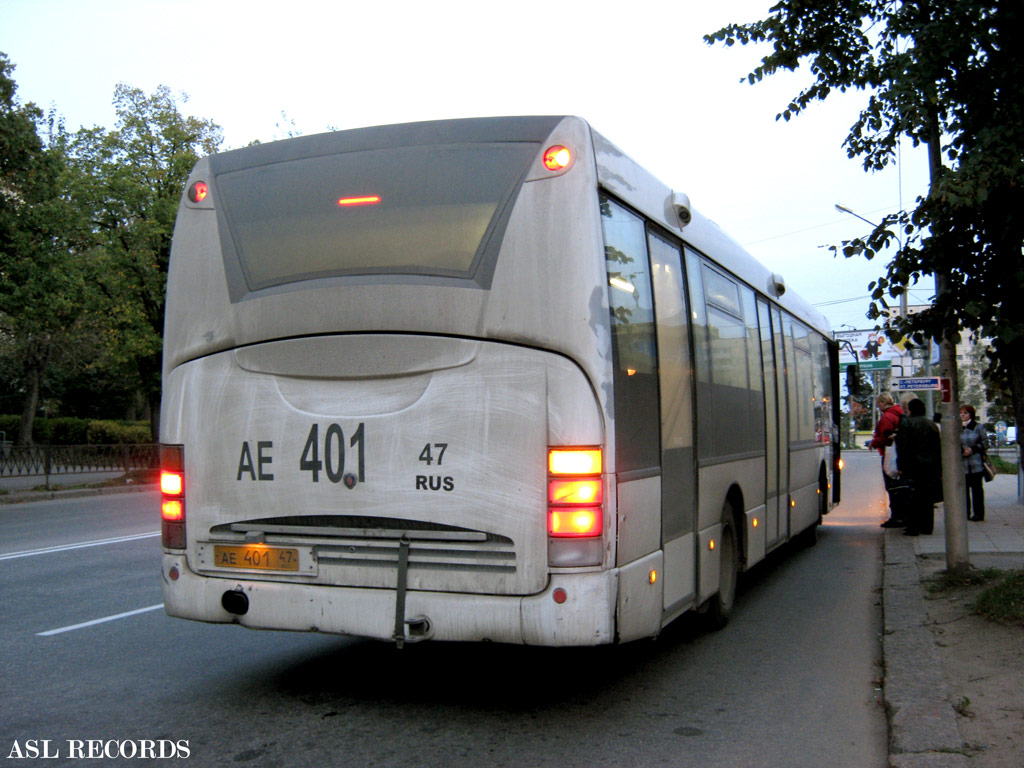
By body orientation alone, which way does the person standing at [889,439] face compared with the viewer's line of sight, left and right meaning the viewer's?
facing to the left of the viewer

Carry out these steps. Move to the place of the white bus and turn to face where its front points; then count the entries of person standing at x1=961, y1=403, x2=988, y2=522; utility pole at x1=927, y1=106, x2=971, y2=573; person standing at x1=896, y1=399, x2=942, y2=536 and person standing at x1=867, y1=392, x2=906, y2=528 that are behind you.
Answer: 0

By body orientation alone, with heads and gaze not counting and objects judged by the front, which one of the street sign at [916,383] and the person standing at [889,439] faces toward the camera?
the street sign

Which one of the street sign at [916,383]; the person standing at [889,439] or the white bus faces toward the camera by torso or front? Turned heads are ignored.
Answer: the street sign

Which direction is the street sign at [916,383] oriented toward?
toward the camera

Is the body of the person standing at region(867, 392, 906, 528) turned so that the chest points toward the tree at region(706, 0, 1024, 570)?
no

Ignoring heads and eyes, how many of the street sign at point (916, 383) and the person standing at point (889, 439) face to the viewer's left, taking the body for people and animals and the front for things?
1

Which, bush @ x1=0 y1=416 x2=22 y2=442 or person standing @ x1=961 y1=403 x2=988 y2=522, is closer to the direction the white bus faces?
the person standing

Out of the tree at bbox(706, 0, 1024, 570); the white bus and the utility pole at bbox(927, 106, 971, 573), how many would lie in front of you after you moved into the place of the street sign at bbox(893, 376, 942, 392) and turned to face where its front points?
3

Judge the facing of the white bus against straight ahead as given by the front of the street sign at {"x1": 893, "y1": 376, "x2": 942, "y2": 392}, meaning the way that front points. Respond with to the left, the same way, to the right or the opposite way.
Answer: the opposite way

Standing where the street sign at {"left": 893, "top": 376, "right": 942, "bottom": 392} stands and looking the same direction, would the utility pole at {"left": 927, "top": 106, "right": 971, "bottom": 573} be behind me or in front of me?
in front

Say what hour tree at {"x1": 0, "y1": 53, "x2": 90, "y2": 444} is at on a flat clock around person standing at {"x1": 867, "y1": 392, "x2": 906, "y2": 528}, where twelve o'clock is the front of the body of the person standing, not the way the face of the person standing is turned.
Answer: The tree is roughly at 12 o'clock from the person standing.

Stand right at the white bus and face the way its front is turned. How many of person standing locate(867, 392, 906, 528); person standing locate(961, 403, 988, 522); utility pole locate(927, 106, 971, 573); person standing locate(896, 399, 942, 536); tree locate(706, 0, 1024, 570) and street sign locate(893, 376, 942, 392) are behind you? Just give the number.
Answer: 0

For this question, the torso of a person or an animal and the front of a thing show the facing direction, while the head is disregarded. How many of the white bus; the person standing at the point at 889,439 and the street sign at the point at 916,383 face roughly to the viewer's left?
1

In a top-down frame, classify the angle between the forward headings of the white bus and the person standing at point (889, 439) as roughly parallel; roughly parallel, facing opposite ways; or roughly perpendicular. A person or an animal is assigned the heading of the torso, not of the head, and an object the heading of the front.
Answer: roughly perpendicular
